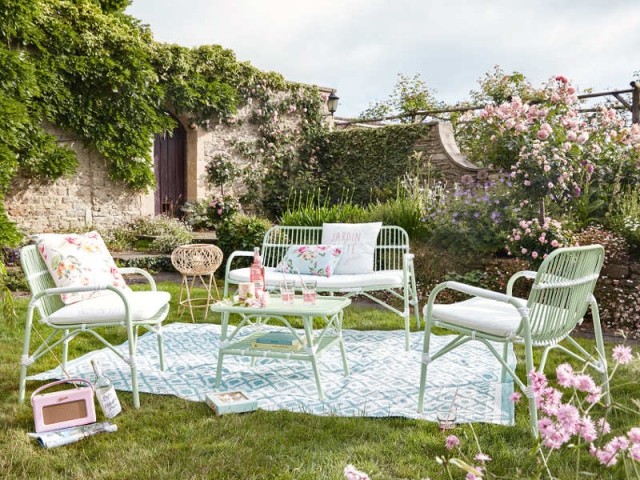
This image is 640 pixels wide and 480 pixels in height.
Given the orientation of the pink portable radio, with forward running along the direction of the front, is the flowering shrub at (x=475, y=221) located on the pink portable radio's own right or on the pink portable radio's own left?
on the pink portable radio's own left

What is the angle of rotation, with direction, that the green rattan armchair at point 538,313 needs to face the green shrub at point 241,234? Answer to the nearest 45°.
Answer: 0° — it already faces it

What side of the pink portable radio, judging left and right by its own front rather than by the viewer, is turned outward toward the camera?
front

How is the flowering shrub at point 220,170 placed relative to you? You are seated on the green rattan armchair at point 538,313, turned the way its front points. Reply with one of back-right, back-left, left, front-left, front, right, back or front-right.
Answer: front

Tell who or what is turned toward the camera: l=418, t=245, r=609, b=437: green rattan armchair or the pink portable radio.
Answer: the pink portable radio

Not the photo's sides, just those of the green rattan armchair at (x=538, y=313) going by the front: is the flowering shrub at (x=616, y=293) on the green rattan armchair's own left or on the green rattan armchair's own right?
on the green rattan armchair's own right

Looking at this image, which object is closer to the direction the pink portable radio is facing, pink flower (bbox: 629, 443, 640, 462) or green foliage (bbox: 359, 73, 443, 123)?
the pink flower

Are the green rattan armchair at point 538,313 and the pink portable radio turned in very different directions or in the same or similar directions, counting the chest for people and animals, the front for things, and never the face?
very different directions

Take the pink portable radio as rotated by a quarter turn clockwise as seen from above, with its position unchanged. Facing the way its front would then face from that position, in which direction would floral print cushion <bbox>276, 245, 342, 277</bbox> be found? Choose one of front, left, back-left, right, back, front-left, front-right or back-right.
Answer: back-right

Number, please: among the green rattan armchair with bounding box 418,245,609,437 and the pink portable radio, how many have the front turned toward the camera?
1

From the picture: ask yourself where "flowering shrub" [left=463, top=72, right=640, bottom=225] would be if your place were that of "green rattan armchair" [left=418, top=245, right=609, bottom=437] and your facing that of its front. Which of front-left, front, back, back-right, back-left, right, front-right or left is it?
front-right

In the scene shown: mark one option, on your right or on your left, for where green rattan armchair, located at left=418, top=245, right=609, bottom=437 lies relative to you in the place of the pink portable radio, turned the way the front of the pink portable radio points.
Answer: on your left

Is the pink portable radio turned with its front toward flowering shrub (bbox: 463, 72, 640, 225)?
no

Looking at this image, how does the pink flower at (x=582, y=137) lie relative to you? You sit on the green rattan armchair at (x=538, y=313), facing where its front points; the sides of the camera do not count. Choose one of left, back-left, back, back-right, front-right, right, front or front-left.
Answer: front-right

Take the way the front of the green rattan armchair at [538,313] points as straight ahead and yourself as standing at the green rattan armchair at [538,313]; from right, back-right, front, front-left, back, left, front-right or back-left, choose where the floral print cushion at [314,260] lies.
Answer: front

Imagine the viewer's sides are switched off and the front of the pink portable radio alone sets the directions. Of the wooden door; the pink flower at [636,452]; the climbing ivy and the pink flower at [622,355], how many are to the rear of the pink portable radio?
2

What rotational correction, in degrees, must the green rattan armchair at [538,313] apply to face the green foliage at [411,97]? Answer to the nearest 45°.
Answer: approximately 45° to its right

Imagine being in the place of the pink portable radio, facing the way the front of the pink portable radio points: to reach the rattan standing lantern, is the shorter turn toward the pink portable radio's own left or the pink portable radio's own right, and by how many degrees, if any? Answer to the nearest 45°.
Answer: approximately 135° to the pink portable radio's own left
